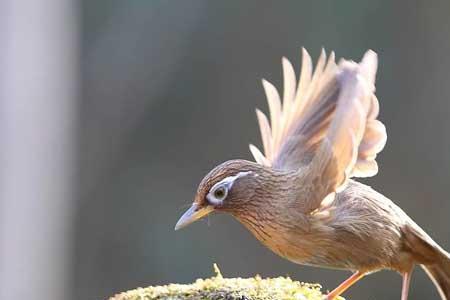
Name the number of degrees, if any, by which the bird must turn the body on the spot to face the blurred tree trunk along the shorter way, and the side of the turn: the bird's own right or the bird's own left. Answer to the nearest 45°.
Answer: approximately 45° to the bird's own right

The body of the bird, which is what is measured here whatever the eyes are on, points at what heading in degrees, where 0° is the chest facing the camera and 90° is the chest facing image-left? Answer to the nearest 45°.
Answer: approximately 90°
